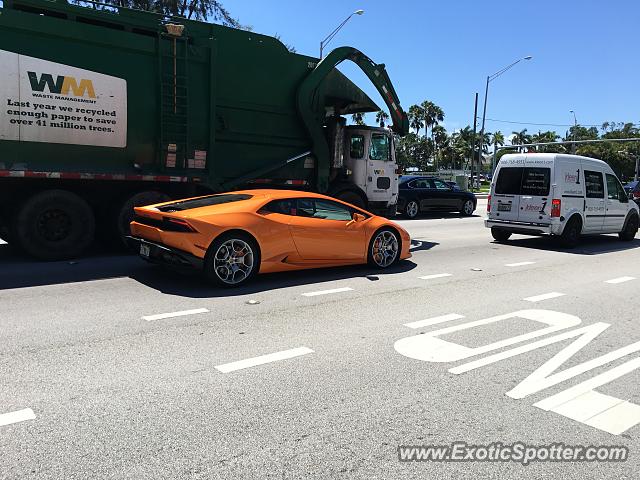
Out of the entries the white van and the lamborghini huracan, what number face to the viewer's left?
0

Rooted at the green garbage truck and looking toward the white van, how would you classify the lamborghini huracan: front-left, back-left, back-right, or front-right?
front-right

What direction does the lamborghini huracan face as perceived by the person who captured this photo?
facing away from the viewer and to the right of the viewer

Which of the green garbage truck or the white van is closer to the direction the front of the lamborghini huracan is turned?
the white van

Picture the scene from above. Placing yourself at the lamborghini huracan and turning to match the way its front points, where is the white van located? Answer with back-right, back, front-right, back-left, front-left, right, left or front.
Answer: front

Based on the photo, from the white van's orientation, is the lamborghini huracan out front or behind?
behind

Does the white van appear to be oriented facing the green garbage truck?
no

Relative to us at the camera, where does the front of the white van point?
facing away from the viewer and to the right of the viewer

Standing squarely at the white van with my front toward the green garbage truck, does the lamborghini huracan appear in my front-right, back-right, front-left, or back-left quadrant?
front-left

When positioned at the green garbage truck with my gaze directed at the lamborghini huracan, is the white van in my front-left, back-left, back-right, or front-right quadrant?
front-left

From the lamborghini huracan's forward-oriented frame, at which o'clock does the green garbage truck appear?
The green garbage truck is roughly at 9 o'clock from the lamborghini huracan.
